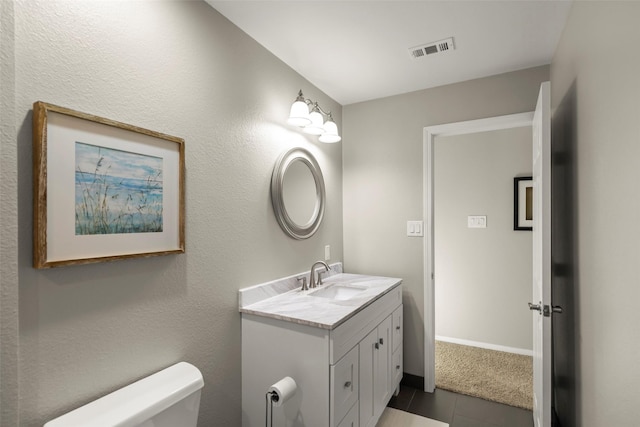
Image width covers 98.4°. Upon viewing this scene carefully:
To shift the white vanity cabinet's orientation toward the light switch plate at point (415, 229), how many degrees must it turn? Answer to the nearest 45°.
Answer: approximately 90° to its left

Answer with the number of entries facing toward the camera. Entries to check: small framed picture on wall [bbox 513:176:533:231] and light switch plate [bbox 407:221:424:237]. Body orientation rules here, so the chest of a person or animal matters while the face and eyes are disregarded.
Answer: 2

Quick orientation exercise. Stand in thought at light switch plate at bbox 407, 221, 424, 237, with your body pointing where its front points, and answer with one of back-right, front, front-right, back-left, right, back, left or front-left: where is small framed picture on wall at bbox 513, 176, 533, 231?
back-left

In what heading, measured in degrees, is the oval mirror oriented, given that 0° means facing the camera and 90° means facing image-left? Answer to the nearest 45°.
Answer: approximately 315°

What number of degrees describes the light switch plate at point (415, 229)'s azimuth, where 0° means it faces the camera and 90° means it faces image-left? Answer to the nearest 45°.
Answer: approximately 0°
